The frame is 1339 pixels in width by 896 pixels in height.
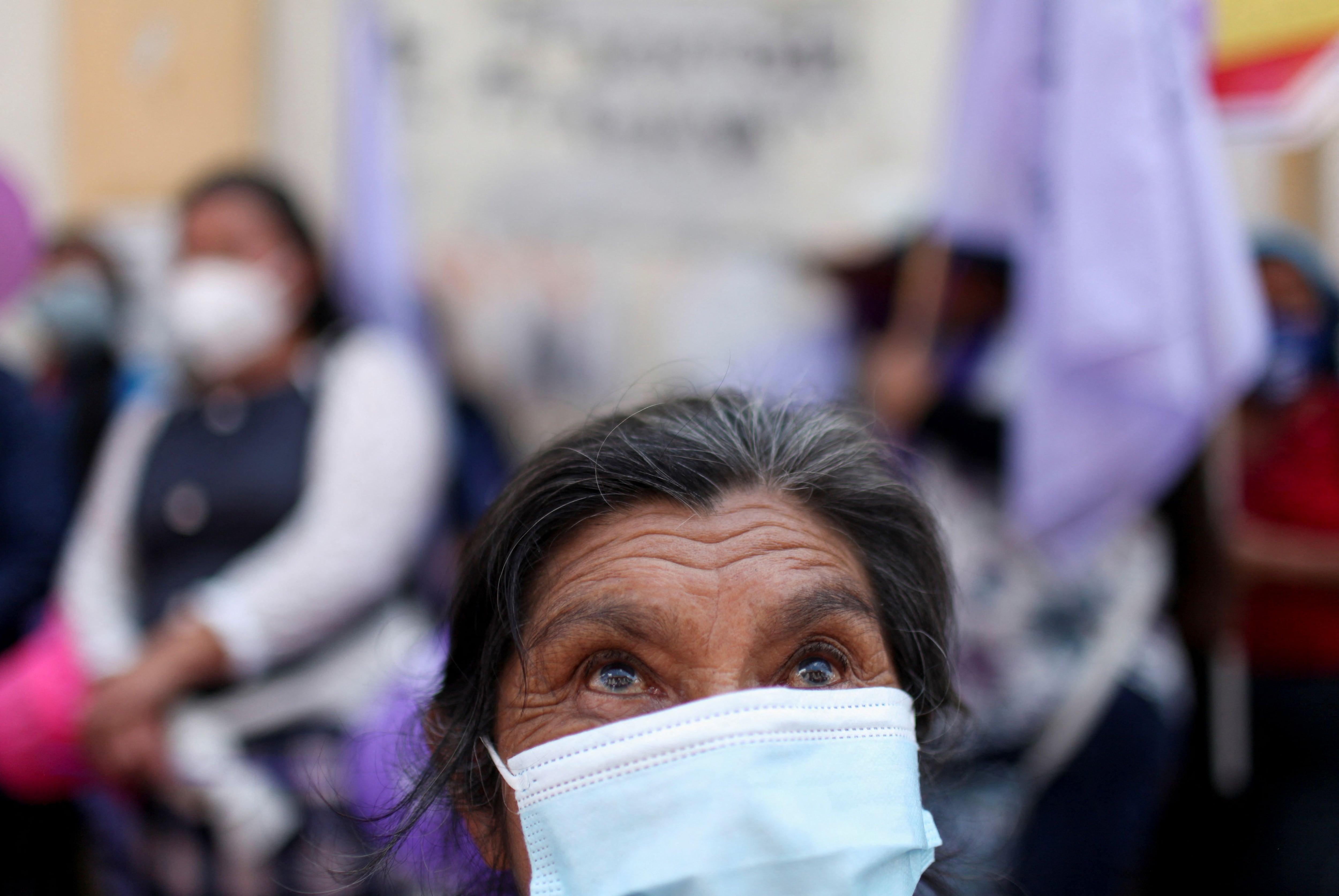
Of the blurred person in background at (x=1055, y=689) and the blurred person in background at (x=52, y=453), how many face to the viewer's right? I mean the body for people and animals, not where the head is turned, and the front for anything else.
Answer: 0

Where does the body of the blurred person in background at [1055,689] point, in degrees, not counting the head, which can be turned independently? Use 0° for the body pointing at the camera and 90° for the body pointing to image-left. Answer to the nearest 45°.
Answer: approximately 45°

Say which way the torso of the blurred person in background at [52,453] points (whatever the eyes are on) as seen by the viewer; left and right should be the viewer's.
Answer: facing the viewer and to the left of the viewer

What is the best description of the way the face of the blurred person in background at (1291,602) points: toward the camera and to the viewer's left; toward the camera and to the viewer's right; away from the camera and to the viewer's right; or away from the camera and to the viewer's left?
toward the camera and to the viewer's left

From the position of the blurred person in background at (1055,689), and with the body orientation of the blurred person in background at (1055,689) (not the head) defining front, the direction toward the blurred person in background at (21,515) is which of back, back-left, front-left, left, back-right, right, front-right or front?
front-right

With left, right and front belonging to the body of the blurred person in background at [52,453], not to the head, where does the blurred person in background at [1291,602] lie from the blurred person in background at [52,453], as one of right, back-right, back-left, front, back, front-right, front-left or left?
left

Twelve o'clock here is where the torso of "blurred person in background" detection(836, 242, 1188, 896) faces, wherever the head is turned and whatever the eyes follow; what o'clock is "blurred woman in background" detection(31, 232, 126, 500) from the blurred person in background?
The blurred woman in background is roughly at 2 o'clock from the blurred person in background.

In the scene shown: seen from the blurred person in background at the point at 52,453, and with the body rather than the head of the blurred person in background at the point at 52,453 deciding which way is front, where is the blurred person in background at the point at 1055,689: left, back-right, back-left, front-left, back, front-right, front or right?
left
